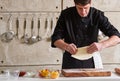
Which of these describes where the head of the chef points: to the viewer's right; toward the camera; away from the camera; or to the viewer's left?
toward the camera

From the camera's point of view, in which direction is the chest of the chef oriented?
toward the camera

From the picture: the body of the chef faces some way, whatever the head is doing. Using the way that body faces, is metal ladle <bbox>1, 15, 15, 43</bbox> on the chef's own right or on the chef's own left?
on the chef's own right
